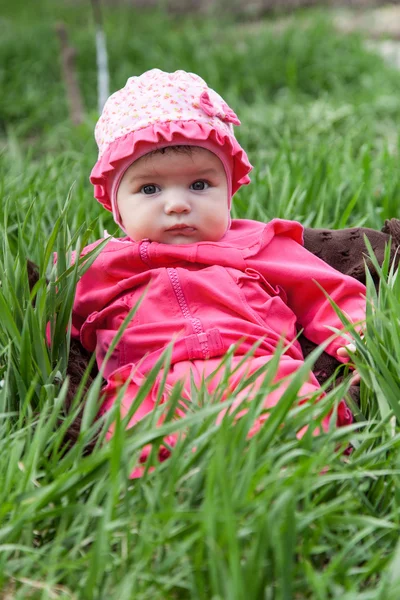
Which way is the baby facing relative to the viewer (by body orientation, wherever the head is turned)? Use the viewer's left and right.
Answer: facing the viewer

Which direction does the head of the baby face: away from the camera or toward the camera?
toward the camera
